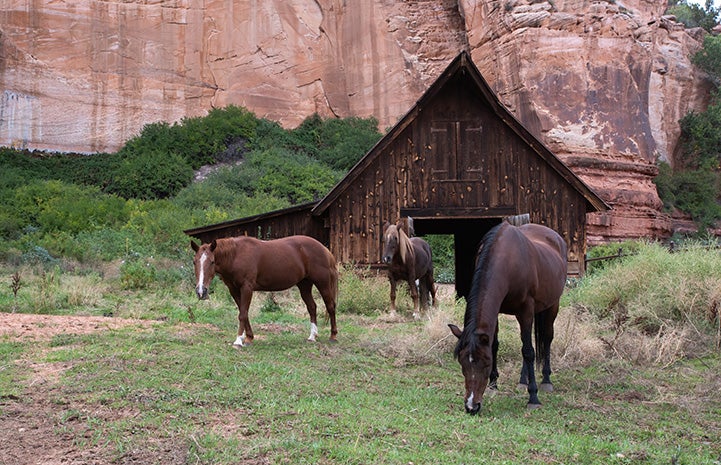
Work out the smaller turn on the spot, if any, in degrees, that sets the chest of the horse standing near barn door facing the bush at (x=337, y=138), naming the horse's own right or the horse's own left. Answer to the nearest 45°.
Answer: approximately 135° to the horse's own right

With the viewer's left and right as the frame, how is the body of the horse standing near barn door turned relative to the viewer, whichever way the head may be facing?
facing the viewer and to the left of the viewer

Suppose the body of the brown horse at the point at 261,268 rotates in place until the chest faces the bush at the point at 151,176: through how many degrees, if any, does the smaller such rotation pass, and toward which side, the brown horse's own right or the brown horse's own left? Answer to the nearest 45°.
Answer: approximately 90° to the brown horse's own right

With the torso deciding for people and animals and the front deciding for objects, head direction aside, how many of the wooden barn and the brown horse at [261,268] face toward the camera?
1

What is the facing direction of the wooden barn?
toward the camera

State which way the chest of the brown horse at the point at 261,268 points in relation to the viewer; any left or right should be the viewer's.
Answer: facing to the left of the viewer

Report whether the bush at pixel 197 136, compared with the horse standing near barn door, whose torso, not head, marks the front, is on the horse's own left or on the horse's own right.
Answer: on the horse's own right

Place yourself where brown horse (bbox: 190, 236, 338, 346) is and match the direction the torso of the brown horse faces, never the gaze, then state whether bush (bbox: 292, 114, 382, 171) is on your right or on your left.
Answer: on your right

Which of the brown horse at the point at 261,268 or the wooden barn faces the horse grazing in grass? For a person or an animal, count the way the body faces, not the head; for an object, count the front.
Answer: the wooden barn

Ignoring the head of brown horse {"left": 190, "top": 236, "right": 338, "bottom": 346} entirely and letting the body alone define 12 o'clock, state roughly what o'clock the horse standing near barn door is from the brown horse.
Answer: The horse standing near barn door is roughly at 4 o'clock from the brown horse.

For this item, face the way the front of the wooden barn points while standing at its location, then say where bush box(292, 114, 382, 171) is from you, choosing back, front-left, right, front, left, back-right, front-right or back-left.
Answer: back

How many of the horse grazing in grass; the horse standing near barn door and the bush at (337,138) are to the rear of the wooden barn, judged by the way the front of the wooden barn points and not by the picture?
1

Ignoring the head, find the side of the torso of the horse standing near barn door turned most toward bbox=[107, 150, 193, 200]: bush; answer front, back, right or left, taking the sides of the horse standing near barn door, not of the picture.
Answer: right

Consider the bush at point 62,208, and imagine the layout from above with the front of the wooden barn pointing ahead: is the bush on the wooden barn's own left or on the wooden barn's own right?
on the wooden barn's own right
